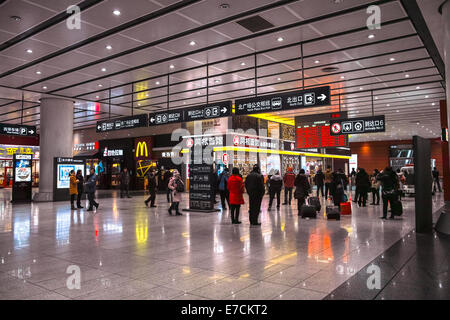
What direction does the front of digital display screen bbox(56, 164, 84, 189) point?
toward the camera

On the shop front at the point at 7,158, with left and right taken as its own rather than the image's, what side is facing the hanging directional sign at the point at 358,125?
front

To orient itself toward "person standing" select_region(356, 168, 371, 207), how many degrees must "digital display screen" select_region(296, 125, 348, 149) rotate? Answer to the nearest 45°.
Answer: approximately 45° to its left

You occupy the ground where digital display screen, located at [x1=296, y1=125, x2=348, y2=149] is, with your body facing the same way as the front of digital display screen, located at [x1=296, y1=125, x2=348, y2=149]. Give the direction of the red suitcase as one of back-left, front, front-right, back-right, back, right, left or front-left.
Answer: front

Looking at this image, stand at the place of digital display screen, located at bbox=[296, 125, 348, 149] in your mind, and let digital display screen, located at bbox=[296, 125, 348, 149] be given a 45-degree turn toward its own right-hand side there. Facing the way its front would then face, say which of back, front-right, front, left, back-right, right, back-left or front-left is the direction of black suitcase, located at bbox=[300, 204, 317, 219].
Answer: front-left

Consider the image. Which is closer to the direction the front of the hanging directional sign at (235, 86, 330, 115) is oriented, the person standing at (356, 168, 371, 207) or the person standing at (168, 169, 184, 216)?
the person standing at (168, 169, 184, 216)

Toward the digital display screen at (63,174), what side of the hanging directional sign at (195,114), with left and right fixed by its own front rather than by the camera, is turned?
right

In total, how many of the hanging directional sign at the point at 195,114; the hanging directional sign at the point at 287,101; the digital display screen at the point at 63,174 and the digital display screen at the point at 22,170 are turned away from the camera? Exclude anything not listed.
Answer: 0

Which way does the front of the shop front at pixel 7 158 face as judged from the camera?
facing the viewer

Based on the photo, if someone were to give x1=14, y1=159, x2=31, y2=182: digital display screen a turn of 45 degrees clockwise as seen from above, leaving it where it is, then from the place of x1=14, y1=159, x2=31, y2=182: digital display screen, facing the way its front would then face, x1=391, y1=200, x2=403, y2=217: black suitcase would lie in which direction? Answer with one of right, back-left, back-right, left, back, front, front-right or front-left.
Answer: left

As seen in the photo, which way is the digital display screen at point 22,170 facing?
toward the camera

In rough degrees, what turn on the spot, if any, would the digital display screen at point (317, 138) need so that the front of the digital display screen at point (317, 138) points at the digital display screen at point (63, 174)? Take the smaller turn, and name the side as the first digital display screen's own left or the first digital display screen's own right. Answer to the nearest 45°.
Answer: approximately 90° to the first digital display screen's own right
